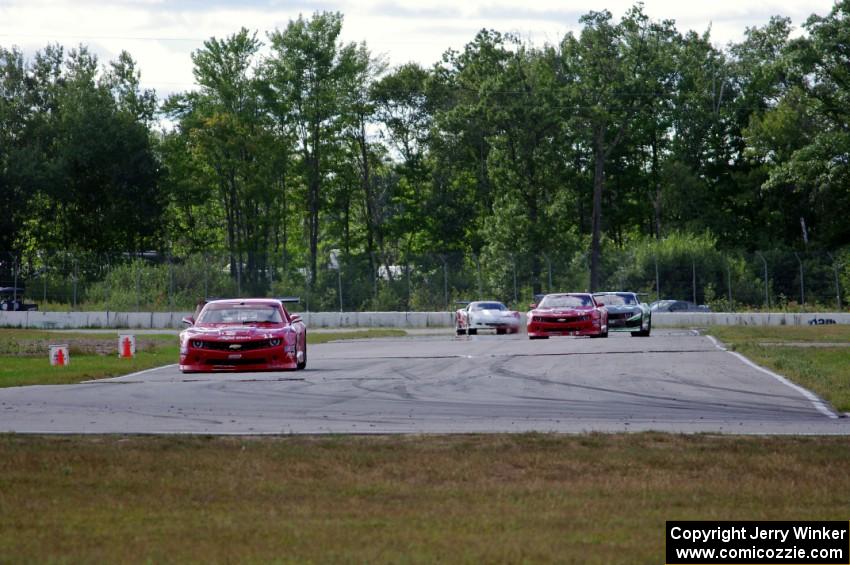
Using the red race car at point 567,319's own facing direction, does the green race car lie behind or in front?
behind

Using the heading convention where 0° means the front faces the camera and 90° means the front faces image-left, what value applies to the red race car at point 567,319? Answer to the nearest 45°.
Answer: approximately 0°

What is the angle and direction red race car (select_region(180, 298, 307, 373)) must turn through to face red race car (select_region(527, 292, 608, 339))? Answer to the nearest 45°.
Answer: approximately 135° to its left

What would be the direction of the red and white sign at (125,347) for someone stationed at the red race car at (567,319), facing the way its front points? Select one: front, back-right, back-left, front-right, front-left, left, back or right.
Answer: front-right

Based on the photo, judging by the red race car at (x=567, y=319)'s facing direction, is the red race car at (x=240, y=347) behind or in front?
in front

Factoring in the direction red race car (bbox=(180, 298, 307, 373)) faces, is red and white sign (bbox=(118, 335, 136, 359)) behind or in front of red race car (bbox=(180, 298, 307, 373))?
behind

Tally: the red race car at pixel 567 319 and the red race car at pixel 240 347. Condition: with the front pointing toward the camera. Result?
2
